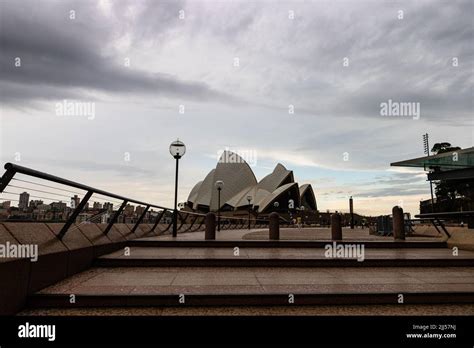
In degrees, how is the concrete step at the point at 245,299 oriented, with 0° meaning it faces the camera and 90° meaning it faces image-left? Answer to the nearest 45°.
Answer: approximately 0°

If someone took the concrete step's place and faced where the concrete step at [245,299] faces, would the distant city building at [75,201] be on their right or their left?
on their right

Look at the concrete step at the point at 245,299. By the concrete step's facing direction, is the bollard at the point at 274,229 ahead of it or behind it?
behind

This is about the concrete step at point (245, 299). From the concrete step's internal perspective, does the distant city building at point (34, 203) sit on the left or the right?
on its right

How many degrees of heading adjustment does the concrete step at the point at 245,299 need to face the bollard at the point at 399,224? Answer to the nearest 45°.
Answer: approximately 135° to its left

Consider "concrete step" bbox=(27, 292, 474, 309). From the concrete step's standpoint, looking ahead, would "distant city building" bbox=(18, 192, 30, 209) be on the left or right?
on its right

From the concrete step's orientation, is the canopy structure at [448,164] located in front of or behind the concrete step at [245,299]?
behind
